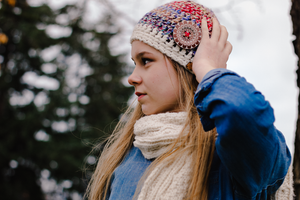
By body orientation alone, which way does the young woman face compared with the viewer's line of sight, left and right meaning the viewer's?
facing the viewer and to the left of the viewer

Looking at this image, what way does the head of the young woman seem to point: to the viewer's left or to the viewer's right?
to the viewer's left
